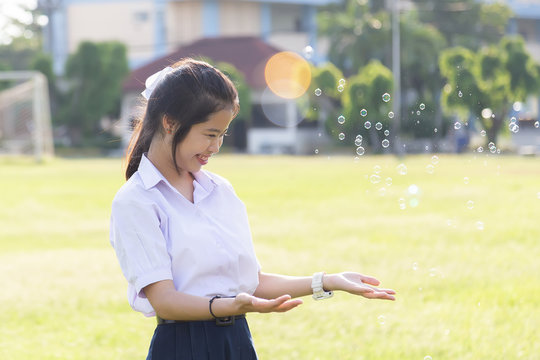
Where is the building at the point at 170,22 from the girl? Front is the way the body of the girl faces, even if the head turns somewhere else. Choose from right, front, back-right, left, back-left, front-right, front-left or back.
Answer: back-left

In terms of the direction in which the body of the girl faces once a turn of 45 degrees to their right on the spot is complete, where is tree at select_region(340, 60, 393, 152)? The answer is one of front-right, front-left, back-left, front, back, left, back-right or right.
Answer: back

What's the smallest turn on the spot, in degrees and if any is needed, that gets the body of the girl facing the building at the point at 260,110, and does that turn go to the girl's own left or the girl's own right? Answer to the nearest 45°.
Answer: approximately 135° to the girl's own left

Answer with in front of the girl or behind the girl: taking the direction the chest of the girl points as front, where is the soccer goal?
behind

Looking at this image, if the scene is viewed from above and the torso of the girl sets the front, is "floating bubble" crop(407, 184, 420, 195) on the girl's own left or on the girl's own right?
on the girl's own left

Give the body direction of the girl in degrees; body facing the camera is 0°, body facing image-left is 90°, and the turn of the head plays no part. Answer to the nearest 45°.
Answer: approximately 315°

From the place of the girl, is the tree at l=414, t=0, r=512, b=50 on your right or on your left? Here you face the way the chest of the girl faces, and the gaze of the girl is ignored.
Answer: on your left

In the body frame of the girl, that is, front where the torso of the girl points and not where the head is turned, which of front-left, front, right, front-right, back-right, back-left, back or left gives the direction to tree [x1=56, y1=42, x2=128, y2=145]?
back-left
